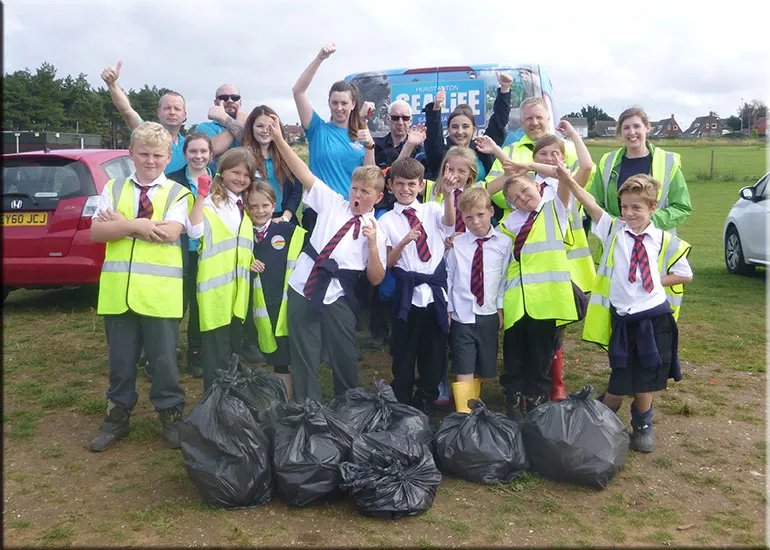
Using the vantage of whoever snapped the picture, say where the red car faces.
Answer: facing away from the viewer and to the right of the viewer

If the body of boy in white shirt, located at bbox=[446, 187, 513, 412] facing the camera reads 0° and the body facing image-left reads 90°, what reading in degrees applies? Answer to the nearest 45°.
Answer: approximately 0°

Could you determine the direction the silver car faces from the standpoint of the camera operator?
facing away from the viewer and to the left of the viewer

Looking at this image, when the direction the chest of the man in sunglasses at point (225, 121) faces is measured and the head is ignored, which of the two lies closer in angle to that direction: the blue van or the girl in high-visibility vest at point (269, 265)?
the girl in high-visibility vest

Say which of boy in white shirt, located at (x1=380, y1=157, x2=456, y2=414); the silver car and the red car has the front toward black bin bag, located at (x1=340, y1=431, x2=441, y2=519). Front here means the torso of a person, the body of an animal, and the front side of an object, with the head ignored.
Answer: the boy in white shirt

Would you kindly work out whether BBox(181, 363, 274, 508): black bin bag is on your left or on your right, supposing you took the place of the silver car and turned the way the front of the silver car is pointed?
on your left

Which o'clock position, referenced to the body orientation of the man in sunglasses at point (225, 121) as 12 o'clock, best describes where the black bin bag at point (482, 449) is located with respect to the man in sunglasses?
The black bin bag is roughly at 11 o'clock from the man in sunglasses.

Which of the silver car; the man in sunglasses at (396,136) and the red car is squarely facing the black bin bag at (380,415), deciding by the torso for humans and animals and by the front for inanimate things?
the man in sunglasses
